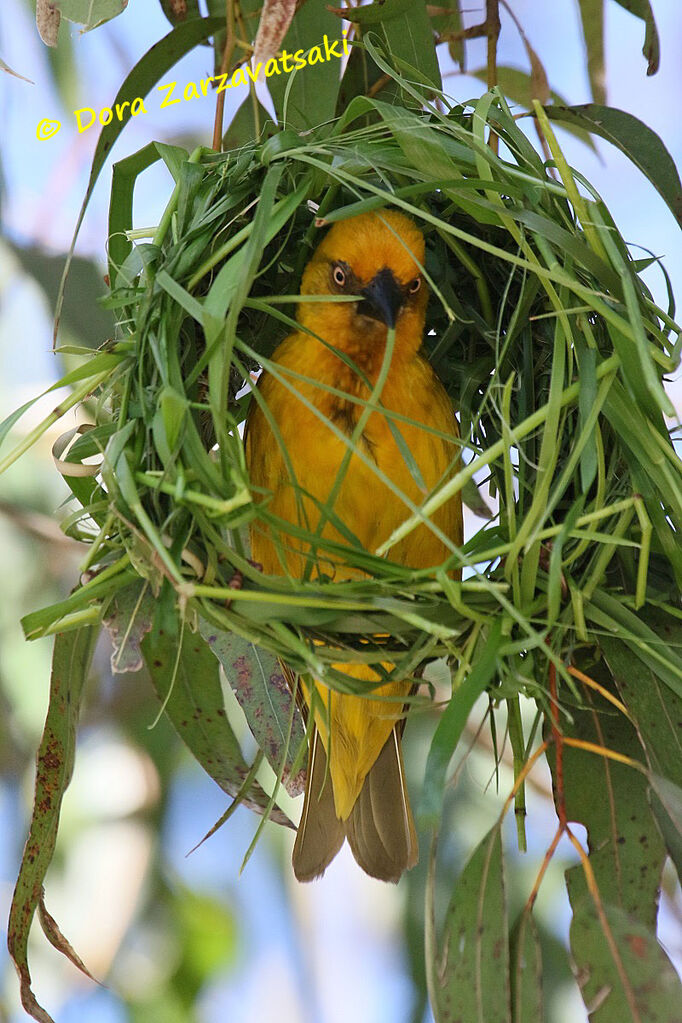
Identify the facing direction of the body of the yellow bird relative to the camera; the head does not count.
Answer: toward the camera
